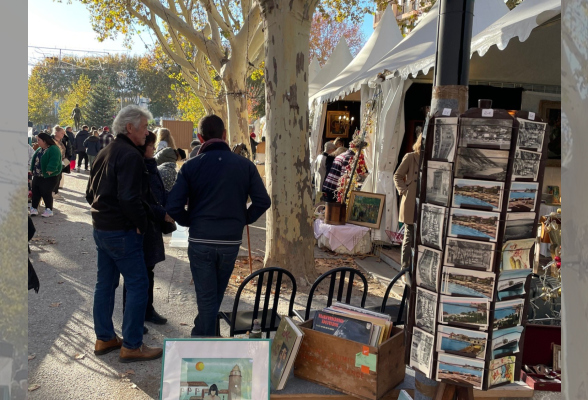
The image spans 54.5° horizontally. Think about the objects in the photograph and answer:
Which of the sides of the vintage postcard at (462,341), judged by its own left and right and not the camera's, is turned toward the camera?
front

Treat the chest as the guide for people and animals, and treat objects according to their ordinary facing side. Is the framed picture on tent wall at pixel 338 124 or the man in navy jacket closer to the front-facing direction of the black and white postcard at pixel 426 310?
the man in navy jacket

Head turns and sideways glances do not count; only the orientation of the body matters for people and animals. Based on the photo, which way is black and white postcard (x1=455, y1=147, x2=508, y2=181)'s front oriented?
toward the camera

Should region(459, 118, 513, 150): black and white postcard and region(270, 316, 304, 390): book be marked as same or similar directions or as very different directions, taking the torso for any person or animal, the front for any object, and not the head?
same or similar directions

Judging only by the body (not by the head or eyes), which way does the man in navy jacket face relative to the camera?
away from the camera

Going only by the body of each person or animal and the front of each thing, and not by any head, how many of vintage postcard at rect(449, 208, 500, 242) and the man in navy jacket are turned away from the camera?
1

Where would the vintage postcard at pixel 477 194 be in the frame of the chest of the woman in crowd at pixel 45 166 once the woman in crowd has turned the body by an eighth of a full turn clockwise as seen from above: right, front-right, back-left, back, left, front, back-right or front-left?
left

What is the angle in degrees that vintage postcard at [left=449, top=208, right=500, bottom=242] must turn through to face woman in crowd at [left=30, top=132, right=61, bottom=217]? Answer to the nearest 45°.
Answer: approximately 135° to its right

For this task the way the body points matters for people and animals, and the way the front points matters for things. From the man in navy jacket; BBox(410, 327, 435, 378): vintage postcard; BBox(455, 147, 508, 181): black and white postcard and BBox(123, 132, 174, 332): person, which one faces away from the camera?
the man in navy jacket

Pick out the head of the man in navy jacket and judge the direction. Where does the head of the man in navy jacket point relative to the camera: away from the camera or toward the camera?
away from the camera

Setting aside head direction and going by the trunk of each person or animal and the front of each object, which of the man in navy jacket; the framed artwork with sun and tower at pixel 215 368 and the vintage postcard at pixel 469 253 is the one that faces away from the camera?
the man in navy jacket

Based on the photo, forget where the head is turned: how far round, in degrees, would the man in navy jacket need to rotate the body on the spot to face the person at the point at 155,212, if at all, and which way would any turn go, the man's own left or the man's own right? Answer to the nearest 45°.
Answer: approximately 45° to the man's own left

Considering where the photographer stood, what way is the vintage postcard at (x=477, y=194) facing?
facing the viewer

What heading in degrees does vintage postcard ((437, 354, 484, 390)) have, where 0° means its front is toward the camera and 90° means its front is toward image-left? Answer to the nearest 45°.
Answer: approximately 0°
